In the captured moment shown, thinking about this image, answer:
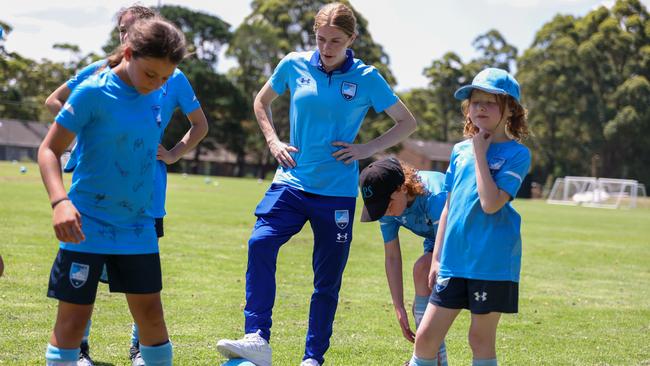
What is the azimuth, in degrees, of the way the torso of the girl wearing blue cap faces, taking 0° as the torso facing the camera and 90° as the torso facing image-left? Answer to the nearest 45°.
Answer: approximately 45°

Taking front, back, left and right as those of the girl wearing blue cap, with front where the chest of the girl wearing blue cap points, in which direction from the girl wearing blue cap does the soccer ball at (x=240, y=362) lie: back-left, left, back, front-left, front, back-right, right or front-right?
front-right
